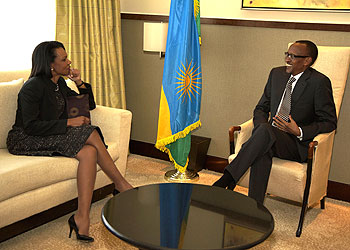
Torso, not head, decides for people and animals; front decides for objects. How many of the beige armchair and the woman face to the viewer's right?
1

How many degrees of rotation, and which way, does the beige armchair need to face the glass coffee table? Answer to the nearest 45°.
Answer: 0° — it already faces it

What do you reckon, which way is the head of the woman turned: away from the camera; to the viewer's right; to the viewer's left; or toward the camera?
to the viewer's right

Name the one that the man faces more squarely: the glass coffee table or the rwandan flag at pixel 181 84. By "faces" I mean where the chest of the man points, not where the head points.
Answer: the glass coffee table

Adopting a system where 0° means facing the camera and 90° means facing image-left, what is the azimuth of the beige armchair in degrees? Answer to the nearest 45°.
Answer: approximately 45°

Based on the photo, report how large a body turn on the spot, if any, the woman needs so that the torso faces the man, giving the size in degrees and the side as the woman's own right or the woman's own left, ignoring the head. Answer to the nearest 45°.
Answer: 0° — they already face them

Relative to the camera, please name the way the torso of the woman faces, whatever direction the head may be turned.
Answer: to the viewer's right

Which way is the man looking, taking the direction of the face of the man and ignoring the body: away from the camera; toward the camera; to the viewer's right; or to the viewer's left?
to the viewer's left

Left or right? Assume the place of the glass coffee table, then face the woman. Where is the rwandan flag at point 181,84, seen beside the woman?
right

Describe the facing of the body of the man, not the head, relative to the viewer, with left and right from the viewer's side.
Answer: facing the viewer and to the left of the viewer

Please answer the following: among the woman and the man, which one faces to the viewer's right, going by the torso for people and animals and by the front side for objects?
the woman

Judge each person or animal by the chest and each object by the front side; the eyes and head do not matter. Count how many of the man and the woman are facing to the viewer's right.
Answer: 1

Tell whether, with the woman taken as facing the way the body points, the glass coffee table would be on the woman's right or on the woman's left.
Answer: on the woman's right

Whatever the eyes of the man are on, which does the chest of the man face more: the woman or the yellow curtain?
the woman
